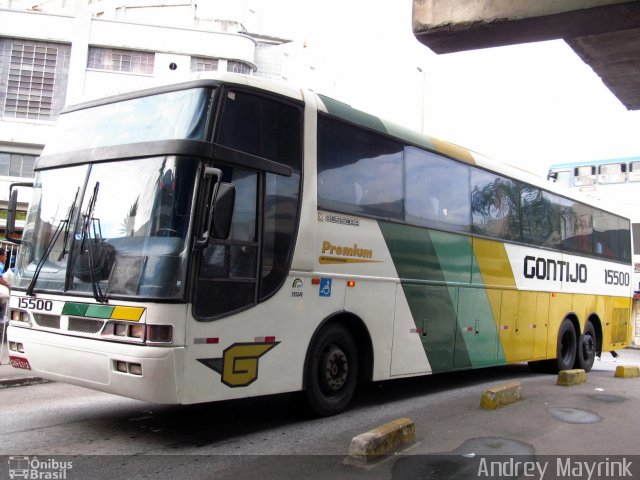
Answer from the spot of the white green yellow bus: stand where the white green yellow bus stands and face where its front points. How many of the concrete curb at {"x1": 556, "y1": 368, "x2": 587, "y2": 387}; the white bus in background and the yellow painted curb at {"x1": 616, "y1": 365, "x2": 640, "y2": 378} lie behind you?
3

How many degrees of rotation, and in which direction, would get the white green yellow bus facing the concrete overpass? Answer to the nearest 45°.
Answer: approximately 135° to its left

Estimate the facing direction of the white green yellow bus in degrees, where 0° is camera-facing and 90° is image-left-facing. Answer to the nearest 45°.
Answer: approximately 45°

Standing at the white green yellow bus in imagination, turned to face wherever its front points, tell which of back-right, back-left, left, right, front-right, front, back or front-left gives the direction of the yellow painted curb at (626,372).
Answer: back

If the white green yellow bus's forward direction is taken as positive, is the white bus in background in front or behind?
behind
